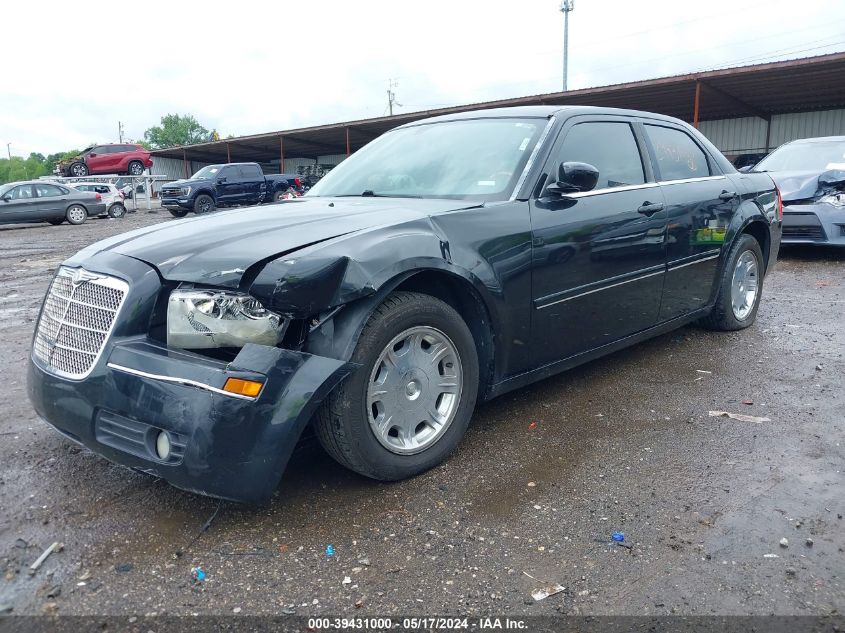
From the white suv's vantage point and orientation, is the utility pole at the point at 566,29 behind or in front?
behind

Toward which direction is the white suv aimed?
to the viewer's left

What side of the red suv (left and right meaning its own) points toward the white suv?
left

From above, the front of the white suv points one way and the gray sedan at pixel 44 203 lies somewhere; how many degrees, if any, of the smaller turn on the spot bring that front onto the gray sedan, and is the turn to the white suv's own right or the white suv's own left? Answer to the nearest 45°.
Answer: approximately 45° to the white suv's own left

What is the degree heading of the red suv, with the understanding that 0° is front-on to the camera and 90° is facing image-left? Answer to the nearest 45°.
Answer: approximately 90°

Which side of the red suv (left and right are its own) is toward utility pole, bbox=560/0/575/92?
back

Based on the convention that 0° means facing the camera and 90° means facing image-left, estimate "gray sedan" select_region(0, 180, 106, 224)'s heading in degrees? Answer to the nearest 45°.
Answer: approximately 90°

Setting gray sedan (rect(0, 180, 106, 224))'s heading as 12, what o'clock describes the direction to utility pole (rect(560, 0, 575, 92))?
The utility pole is roughly at 5 o'clock from the gray sedan.
